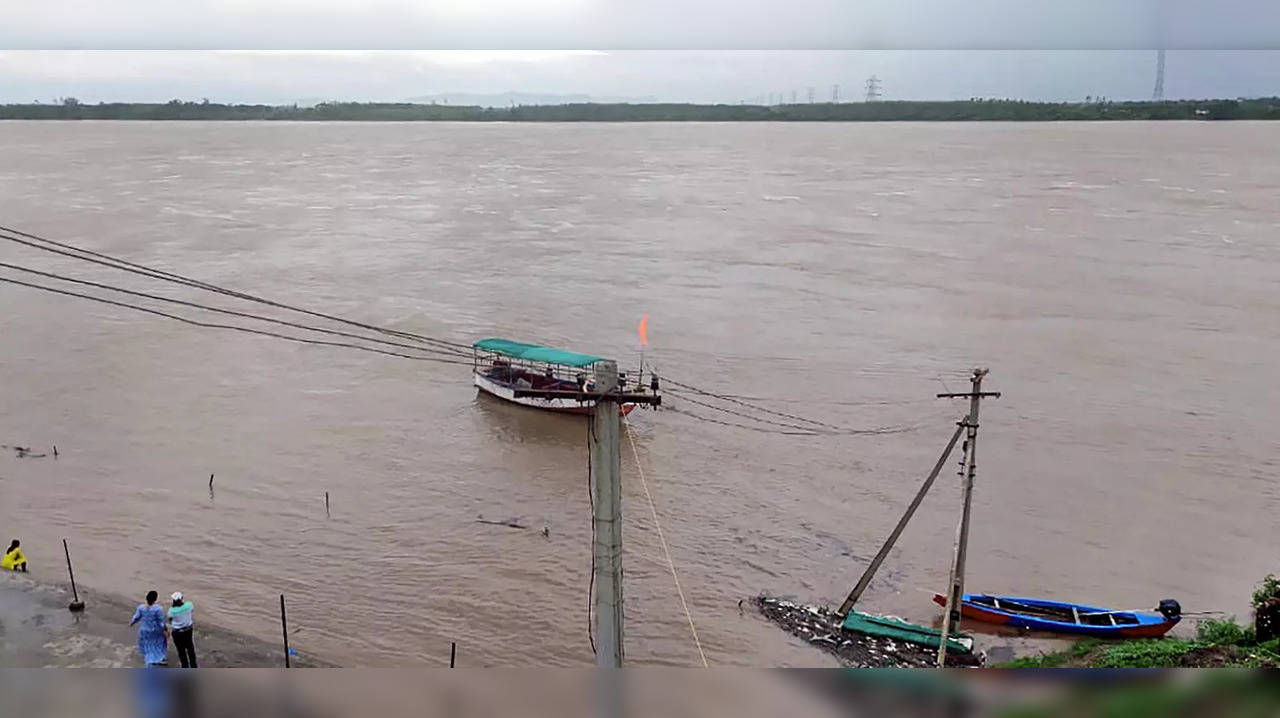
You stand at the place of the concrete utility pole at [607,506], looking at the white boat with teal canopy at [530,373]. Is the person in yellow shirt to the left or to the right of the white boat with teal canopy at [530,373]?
left

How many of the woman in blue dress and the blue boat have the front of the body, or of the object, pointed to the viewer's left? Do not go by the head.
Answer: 1

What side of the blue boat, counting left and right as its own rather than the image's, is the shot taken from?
left

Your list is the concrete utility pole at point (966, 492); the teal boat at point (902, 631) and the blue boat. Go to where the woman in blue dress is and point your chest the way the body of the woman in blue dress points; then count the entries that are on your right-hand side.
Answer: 3

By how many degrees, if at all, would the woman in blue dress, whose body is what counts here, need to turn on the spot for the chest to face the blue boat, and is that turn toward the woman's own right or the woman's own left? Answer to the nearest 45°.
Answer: approximately 90° to the woman's own right

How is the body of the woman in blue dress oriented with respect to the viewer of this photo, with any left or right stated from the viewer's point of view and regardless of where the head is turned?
facing away from the viewer

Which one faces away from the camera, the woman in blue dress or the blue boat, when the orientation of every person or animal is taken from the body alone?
the woman in blue dress

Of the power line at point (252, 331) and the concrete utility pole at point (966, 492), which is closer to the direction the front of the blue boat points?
the power line

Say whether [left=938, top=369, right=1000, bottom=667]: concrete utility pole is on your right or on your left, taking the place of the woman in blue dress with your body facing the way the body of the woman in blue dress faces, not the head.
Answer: on your right

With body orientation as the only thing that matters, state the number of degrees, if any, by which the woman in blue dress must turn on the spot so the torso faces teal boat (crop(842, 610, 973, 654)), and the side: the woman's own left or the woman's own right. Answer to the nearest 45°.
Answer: approximately 90° to the woman's own right
